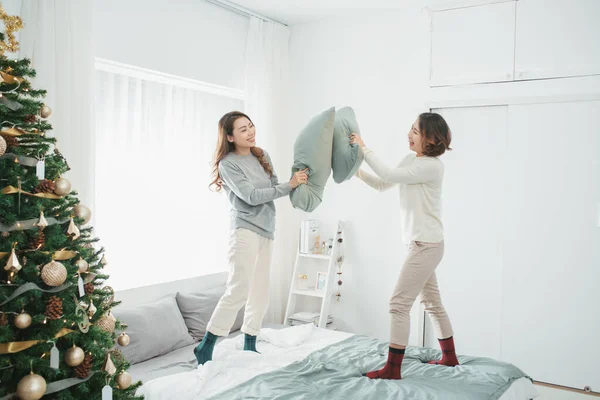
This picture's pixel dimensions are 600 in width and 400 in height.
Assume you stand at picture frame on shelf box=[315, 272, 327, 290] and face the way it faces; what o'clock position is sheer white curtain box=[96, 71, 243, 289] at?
The sheer white curtain is roughly at 2 o'clock from the picture frame on shelf.

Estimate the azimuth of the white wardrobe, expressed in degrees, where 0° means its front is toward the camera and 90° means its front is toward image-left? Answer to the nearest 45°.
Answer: approximately 45°

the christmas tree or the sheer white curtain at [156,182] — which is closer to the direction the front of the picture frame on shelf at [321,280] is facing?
the christmas tree

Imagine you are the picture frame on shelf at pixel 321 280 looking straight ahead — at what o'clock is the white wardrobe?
The white wardrobe is roughly at 10 o'clock from the picture frame on shelf.

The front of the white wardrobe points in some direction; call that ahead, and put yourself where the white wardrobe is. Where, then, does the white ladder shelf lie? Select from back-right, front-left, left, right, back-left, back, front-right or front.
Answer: front-right

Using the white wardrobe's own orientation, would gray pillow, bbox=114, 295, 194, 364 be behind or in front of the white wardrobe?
in front

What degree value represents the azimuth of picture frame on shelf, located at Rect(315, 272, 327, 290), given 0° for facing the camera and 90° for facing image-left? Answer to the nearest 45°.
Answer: approximately 0°

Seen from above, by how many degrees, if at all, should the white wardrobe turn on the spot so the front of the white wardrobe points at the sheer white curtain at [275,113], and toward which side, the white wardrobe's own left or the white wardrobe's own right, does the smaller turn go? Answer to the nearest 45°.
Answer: approximately 45° to the white wardrobe's own right

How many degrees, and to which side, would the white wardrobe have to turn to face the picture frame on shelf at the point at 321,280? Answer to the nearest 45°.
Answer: approximately 45° to its right
